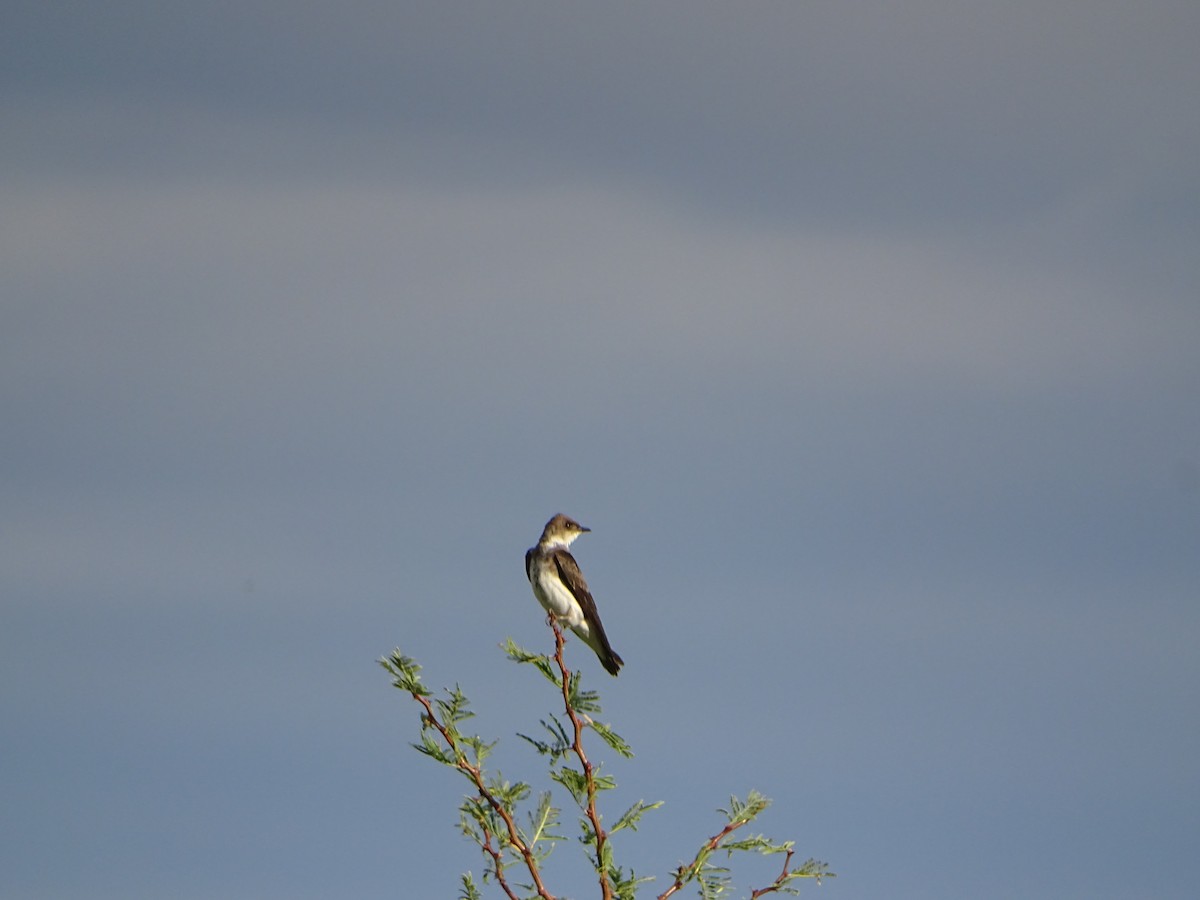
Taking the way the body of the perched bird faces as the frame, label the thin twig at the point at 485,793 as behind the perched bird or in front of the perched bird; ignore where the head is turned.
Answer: in front

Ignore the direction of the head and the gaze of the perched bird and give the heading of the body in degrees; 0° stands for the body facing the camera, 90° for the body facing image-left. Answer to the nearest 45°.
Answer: approximately 45°
